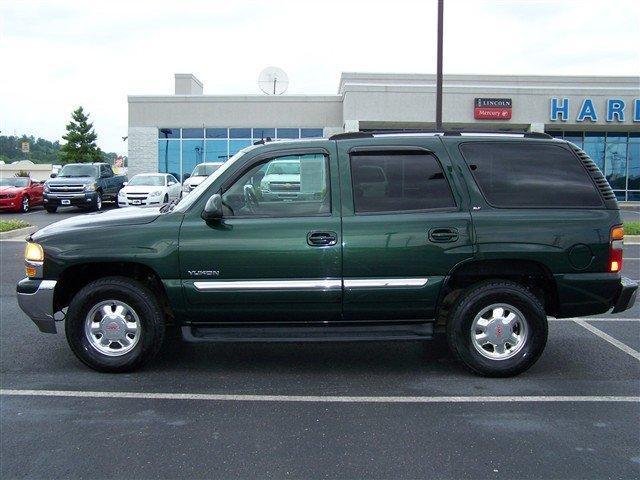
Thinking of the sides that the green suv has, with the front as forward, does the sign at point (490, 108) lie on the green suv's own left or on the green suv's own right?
on the green suv's own right

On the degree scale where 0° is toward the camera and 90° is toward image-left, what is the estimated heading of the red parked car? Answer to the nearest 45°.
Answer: approximately 45°

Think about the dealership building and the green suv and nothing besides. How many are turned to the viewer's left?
1

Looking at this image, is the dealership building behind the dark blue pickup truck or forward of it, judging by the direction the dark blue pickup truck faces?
behind

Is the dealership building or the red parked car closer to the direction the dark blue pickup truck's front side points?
the red parked car

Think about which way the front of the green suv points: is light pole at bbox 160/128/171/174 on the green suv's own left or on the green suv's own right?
on the green suv's own right

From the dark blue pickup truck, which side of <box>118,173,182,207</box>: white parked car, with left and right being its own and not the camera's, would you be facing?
right

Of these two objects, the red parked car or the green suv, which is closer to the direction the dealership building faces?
the green suv

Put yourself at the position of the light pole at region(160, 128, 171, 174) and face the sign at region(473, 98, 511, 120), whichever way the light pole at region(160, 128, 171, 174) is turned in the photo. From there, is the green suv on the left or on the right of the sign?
right

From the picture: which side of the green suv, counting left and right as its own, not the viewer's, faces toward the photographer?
left

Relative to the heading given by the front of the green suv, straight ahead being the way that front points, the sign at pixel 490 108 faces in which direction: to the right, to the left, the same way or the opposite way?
to the left

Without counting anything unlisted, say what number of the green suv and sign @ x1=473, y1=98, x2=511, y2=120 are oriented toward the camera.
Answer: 1
